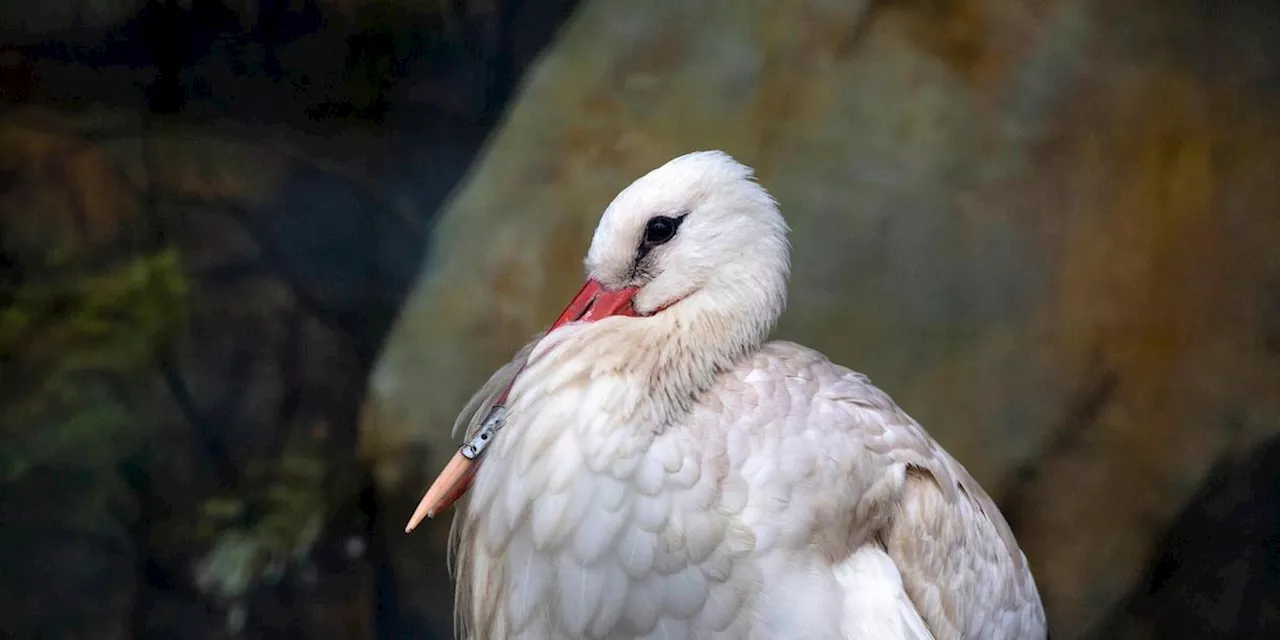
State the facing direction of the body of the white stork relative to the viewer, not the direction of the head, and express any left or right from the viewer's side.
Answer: facing the viewer and to the left of the viewer
